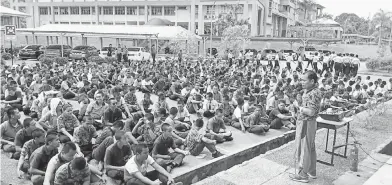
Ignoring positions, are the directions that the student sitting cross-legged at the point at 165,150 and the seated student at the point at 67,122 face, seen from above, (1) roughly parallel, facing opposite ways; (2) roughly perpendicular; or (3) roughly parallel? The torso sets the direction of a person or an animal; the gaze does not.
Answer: roughly parallel

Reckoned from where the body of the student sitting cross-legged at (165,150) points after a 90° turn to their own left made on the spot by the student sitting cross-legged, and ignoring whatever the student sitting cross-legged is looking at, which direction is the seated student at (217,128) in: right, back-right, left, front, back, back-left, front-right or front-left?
front

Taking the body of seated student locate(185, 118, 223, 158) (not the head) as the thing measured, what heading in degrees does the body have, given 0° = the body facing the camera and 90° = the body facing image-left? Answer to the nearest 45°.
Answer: approximately 270°

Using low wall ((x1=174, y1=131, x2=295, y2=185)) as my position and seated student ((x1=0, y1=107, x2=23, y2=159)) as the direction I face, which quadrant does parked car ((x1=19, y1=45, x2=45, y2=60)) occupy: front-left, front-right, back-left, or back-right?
front-right

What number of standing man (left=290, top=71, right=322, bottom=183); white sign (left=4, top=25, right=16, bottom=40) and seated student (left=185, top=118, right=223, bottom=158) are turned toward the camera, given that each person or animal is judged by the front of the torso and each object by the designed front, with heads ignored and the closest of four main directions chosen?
1

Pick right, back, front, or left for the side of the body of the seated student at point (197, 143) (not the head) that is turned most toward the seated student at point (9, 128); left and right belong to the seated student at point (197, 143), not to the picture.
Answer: back

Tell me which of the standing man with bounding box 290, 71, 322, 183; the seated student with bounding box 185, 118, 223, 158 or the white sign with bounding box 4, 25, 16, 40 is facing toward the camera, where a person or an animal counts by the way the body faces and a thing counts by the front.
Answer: the white sign

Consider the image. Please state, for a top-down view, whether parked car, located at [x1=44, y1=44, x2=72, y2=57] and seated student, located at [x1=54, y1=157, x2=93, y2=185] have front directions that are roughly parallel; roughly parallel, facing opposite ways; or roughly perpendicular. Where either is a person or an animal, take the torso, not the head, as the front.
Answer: roughly perpendicular

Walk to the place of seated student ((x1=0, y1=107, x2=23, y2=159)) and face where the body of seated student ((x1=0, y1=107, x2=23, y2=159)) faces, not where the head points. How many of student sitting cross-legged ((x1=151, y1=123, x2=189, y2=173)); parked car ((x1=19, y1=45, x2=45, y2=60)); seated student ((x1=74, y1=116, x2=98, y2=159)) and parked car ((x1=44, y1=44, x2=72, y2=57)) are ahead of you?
2

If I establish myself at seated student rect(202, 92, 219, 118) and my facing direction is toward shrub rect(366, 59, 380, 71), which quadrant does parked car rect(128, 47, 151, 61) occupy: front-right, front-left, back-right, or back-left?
front-left

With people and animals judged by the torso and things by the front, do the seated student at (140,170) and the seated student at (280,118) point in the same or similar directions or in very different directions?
same or similar directions

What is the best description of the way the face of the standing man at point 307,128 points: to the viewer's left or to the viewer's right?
to the viewer's left

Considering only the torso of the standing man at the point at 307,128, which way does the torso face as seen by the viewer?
to the viewer's left

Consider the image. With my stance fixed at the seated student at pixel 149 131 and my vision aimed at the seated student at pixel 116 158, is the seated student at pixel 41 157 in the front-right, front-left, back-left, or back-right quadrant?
front-right

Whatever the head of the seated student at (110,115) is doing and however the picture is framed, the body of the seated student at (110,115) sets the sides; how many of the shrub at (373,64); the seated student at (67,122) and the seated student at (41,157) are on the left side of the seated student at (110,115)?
1

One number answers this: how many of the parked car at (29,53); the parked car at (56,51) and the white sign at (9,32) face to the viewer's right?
0
